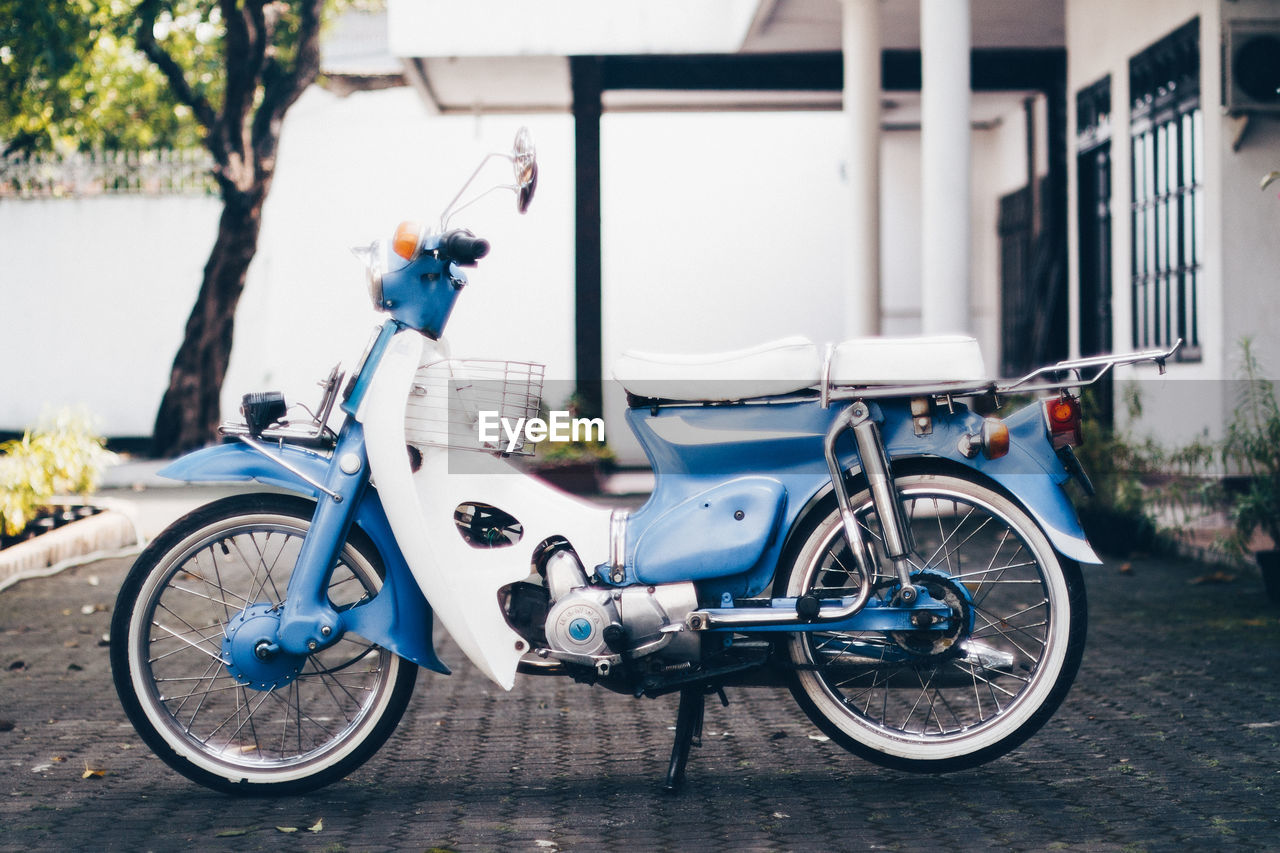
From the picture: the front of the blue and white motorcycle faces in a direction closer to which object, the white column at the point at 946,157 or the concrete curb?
the concrete curb

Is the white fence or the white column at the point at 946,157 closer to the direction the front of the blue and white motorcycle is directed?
the white fence

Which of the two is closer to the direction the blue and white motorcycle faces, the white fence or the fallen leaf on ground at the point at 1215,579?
the white fence

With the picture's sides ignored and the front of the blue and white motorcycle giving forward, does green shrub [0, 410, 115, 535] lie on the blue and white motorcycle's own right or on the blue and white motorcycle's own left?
on the blue and white motorcycle's own right

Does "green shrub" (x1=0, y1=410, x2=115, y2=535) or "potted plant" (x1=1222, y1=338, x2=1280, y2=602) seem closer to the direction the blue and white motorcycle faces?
the green shrub

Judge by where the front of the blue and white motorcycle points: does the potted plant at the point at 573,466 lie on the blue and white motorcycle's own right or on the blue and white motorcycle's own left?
on the blue and white motorcycle's own right

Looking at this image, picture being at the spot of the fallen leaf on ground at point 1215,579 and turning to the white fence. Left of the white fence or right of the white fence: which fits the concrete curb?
left

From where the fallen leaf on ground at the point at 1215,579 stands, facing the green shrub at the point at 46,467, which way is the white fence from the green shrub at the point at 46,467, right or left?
right

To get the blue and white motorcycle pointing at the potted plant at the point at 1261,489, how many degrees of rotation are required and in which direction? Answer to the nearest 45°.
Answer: approximately 135° to its right

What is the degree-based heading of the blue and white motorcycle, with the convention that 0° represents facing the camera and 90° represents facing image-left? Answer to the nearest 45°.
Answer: approximately 90°

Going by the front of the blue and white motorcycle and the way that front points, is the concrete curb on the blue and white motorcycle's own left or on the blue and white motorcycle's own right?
on the blue and white motorcycle's own right

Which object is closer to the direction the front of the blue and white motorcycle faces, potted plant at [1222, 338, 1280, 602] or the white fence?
the white fence

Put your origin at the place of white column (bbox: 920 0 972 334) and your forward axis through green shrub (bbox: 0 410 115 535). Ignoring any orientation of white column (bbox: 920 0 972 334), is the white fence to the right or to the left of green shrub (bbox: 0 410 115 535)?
right

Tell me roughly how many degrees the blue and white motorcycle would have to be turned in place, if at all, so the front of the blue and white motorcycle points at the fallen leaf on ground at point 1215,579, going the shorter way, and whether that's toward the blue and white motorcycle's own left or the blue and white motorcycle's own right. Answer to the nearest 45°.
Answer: approximately 135° to the blue and white motorcycle's own right
